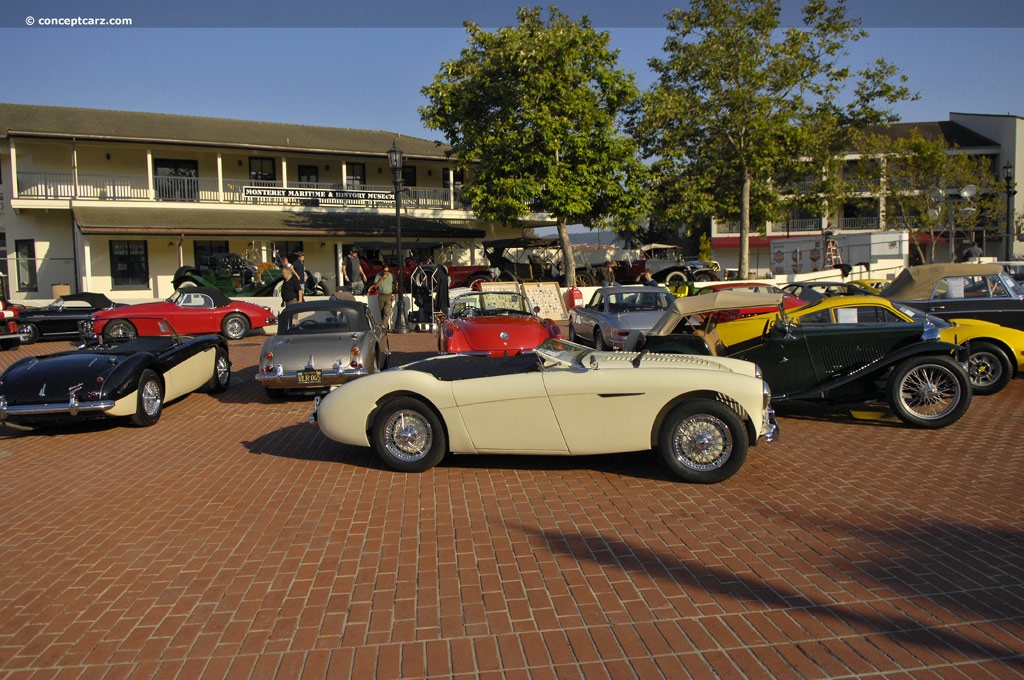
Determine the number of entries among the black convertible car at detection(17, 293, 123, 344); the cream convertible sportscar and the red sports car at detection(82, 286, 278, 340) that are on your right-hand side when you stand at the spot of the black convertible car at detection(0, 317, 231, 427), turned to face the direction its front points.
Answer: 1

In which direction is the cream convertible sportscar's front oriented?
to the viewer's right

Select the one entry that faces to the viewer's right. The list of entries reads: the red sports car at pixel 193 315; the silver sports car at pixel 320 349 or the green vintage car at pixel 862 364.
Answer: the green vintage car

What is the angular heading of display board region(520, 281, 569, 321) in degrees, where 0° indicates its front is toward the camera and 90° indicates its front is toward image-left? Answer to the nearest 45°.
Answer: approximately 0°

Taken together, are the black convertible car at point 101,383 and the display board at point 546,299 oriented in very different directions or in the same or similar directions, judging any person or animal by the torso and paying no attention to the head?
very different directions

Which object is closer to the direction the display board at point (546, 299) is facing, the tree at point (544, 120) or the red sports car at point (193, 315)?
the red sports car

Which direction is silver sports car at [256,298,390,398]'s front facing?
away from the camera

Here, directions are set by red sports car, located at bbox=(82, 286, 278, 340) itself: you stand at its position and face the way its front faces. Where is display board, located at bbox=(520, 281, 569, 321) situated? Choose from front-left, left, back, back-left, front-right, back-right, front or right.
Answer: back

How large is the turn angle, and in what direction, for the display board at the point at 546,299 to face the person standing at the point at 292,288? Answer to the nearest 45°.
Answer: approximately 45° to its right
